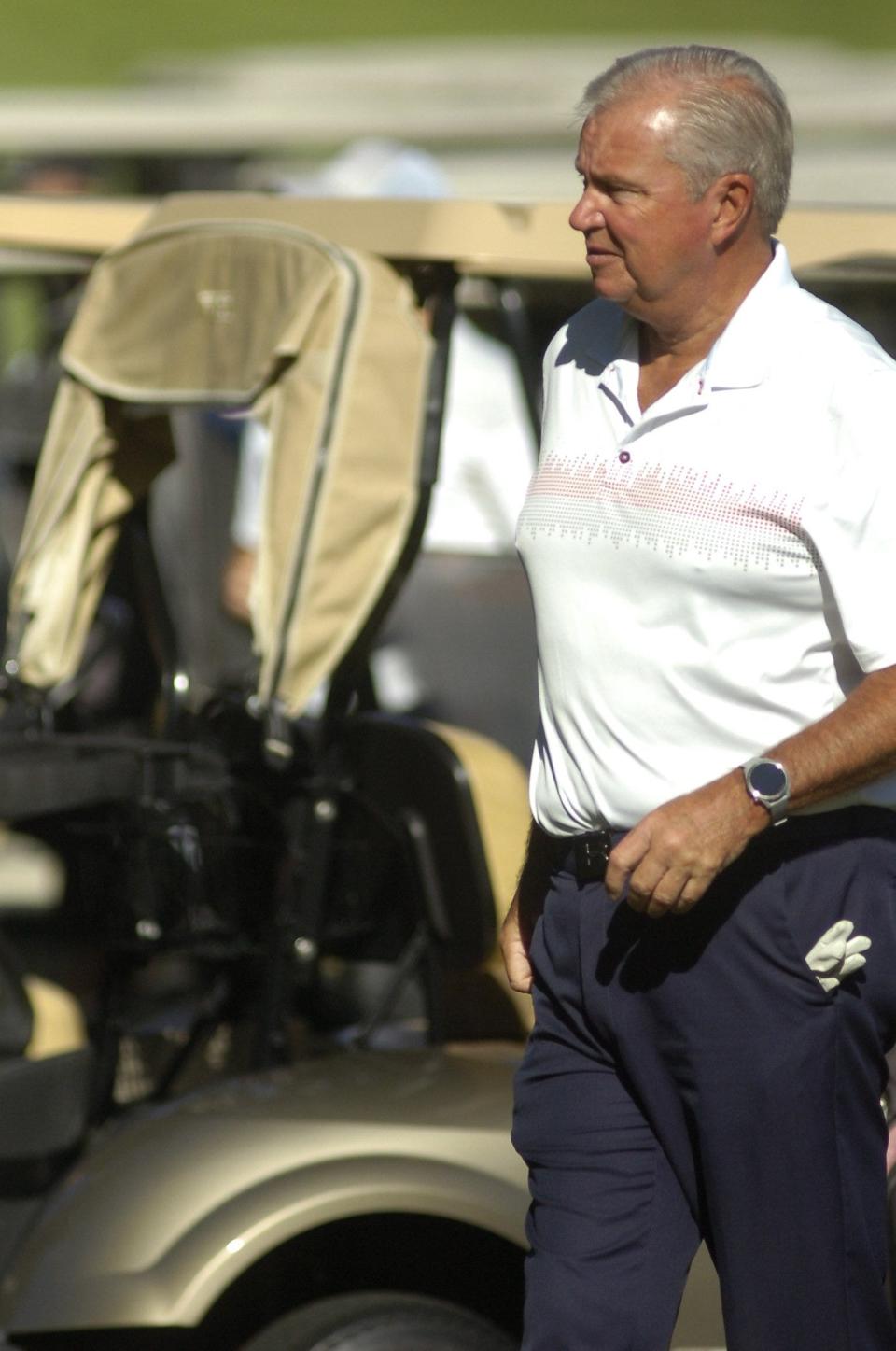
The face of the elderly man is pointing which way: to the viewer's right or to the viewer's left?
to the viewer's left

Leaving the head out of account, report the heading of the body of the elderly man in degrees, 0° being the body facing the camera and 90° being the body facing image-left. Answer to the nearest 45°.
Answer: approximately 45°

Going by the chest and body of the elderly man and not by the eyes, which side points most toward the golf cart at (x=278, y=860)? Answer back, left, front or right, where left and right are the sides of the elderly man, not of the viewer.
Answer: right
